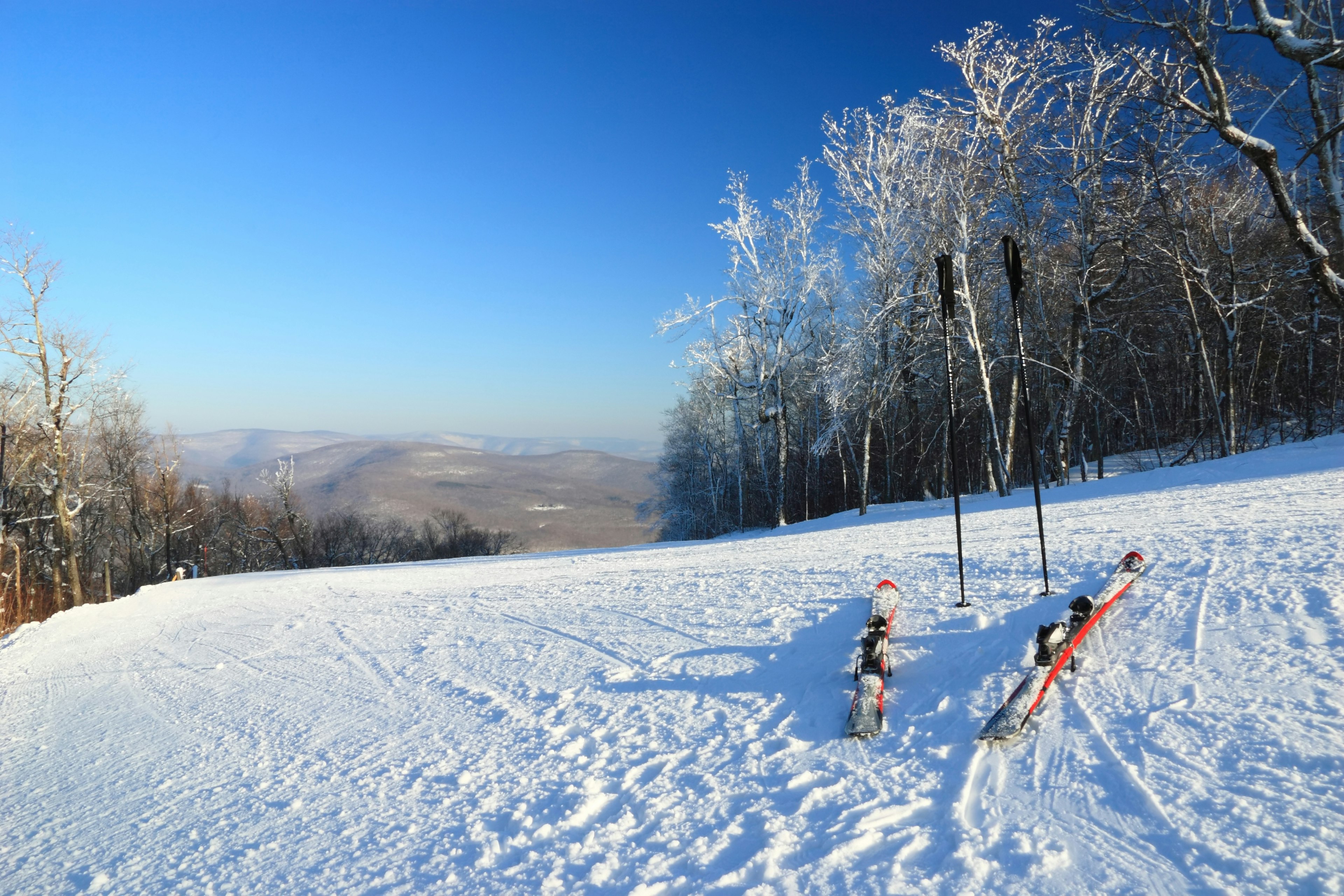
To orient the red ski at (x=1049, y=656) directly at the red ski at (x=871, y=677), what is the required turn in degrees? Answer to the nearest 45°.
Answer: approximately 135° to its left

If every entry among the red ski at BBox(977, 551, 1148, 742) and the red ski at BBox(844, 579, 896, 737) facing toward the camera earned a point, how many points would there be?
0

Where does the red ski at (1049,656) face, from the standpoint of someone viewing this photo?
facing away from the viewer and to the right of the viewer

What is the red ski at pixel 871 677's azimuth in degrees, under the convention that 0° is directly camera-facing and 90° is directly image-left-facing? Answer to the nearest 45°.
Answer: approximately 180°
